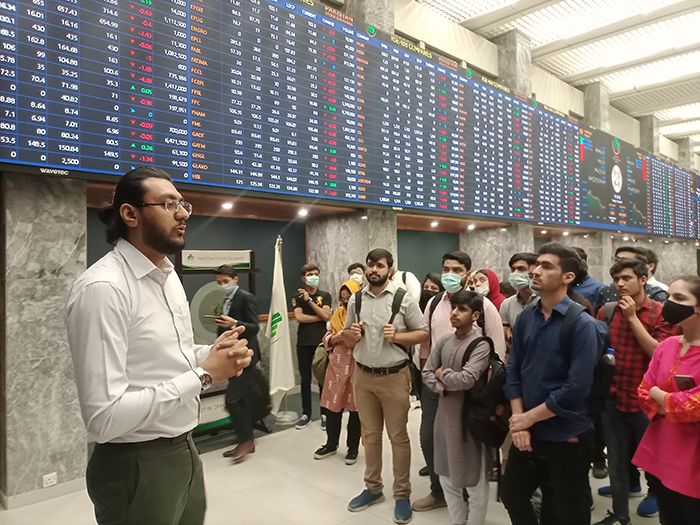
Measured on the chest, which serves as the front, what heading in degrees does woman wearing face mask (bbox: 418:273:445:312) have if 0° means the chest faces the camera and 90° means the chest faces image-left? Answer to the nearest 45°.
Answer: approximately 45°

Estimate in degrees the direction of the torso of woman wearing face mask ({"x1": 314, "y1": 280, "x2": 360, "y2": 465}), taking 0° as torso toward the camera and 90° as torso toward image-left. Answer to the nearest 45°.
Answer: approximately 45°

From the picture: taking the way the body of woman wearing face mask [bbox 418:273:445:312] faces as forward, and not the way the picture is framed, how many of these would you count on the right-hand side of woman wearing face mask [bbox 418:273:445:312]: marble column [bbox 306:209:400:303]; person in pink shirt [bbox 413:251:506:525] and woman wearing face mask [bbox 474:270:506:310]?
1

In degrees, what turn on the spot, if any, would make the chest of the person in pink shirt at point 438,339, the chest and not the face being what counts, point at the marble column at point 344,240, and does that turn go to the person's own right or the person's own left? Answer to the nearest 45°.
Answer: approximately 90° to the person's own right

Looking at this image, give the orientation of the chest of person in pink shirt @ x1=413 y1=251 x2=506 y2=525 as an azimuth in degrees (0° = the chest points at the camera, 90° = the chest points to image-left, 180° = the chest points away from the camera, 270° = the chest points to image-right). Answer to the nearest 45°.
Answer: approximately 45°

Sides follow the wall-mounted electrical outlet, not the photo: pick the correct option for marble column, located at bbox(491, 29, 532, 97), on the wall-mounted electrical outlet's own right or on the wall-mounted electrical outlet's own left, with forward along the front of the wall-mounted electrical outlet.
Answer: on the wall-mounted electrical outlet's own left

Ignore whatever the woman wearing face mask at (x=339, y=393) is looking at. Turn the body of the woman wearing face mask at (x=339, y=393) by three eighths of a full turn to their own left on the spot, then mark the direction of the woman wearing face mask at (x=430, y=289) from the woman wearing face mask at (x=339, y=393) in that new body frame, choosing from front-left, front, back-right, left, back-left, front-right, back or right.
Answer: front-left

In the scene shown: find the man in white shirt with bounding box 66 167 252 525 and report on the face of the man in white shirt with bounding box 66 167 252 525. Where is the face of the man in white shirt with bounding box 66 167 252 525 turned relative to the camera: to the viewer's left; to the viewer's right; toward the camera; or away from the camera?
to the viewer's right

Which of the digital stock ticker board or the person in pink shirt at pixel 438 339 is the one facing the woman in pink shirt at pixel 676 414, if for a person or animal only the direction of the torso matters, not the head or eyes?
the digital stock ticker board
